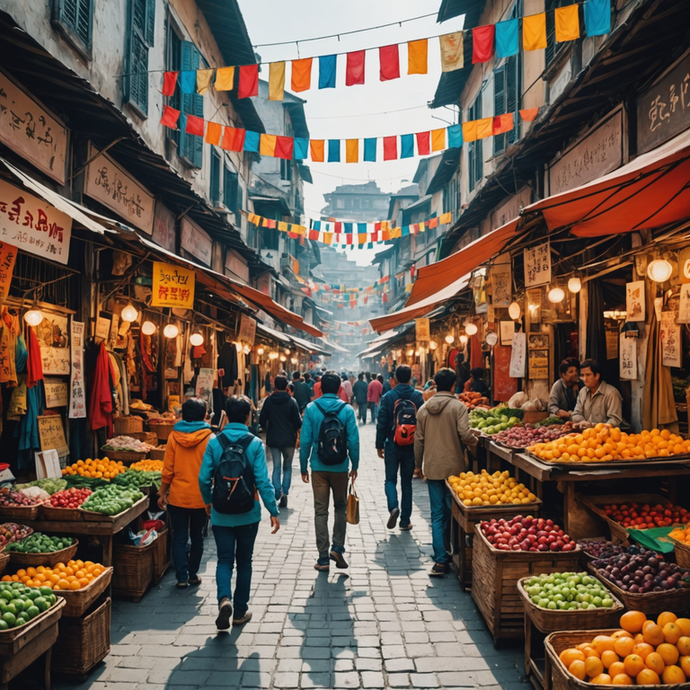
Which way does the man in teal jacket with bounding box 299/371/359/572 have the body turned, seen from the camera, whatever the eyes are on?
away from the camera

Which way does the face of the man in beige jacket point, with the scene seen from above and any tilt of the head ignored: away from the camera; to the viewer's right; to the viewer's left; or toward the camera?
away from the camera

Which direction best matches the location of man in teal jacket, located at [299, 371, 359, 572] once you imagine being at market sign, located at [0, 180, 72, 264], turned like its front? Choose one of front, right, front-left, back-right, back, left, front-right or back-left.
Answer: front-left

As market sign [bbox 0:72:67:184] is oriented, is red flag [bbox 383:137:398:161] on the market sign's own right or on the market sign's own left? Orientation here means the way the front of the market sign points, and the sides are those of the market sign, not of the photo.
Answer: on the market sign's own left

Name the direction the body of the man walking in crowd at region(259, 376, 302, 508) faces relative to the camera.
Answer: away from the camera

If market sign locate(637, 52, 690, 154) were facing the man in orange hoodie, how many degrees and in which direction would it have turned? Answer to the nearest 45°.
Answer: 0° — it already faces them

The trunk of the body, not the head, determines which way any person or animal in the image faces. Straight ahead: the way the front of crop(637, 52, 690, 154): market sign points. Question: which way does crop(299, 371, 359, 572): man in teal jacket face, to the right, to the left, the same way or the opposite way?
to the right

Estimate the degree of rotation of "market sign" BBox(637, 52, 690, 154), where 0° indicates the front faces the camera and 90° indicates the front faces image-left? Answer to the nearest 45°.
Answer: approximately 45°

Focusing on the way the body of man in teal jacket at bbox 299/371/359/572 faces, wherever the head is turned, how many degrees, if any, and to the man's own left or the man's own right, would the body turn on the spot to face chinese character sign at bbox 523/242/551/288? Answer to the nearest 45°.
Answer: approximately 45° to the man's own right

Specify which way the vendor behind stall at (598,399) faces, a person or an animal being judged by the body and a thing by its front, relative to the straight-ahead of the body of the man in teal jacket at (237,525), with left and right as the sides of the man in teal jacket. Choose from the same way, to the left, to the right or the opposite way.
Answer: to the left

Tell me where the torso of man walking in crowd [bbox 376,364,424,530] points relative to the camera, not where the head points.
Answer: away from the camera

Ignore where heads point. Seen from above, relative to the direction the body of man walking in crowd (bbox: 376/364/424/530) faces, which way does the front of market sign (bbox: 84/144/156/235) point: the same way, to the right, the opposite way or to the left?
to the right

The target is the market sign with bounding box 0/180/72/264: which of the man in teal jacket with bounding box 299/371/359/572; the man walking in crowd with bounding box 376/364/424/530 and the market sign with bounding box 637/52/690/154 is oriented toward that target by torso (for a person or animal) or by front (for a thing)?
the market sign with bounding box 637/52/690/154

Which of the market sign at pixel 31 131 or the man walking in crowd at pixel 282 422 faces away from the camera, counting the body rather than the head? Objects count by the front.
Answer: the man walking in crowd
